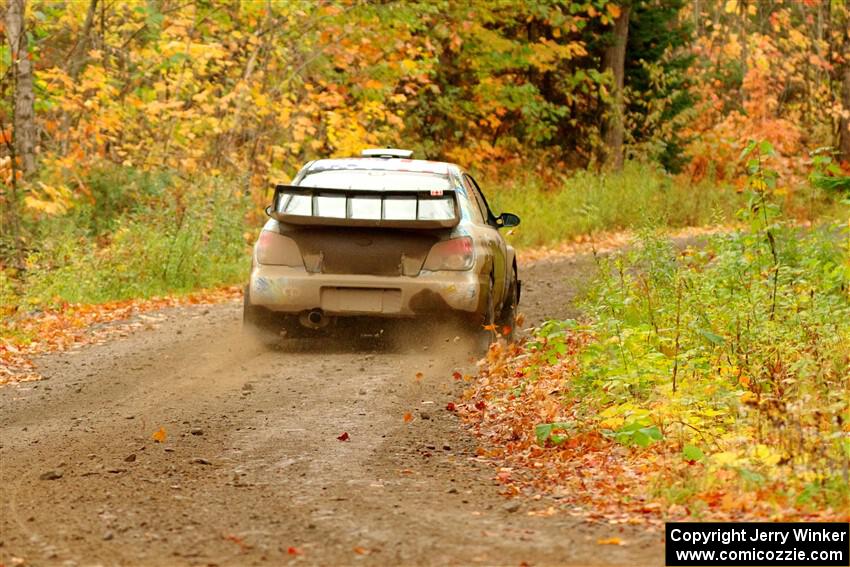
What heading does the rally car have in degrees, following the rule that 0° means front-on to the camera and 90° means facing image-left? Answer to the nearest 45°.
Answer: approximately 180°

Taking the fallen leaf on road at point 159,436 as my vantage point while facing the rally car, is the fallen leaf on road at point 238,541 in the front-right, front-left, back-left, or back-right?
back-right

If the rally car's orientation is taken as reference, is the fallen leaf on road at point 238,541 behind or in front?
behind

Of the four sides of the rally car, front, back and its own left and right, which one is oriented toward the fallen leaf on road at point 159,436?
back
